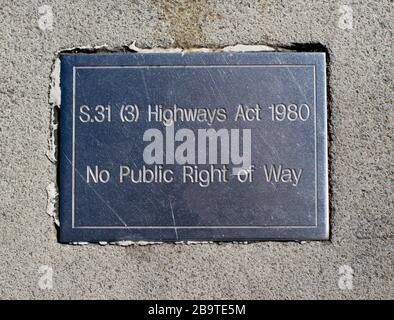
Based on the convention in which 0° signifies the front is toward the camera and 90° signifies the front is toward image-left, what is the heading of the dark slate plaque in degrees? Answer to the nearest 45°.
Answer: approximately 0°
